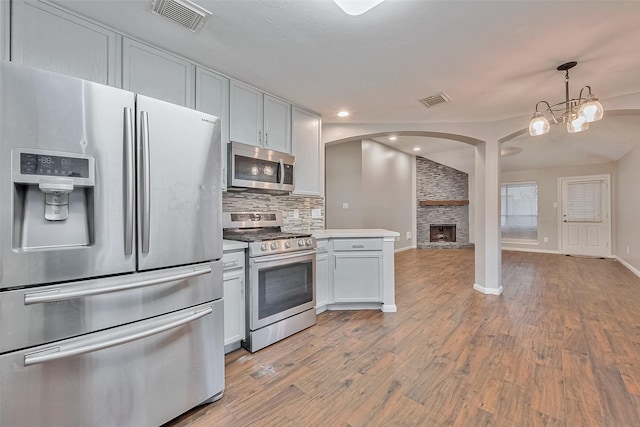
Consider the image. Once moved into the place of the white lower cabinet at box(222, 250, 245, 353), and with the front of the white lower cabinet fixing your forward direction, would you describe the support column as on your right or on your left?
on your left

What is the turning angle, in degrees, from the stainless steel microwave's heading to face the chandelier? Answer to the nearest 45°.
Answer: approximately 45° to its left

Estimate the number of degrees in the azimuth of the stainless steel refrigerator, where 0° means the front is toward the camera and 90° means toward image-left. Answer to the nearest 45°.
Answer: approximately 315°

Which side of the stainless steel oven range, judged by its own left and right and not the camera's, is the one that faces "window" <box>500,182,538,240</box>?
left

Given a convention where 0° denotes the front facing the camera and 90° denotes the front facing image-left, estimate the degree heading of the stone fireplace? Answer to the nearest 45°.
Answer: approximately 0°

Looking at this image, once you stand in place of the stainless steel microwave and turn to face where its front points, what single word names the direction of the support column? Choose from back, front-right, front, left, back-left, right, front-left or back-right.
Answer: front-left

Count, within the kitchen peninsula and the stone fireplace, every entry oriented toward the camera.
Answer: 2

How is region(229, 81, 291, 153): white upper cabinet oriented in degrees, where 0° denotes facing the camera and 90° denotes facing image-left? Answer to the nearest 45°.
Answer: approximately 315°
